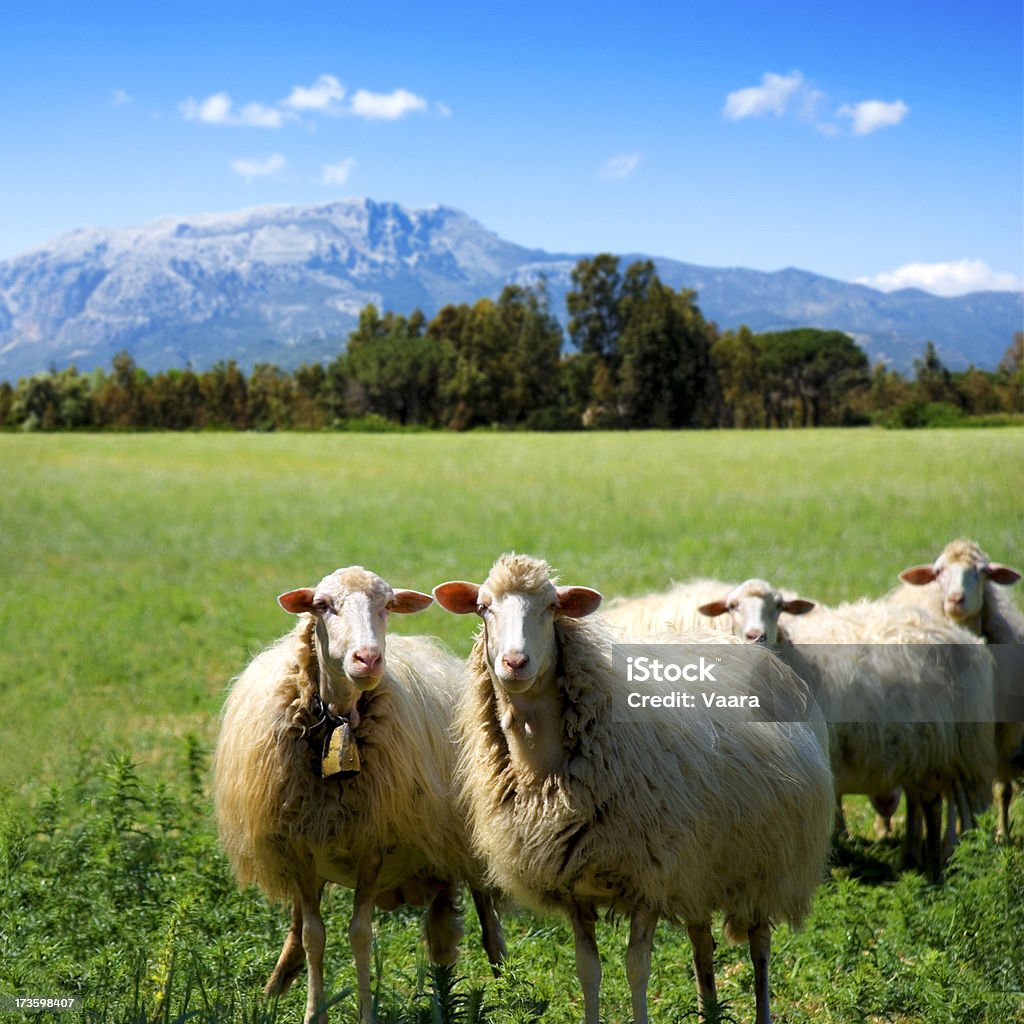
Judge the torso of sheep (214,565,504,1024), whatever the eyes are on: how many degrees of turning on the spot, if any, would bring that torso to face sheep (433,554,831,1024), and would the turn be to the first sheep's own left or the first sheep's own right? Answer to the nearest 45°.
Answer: approximately 90° to the first sheep's own left

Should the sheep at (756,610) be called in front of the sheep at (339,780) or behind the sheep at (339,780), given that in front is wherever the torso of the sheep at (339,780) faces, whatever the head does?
behind

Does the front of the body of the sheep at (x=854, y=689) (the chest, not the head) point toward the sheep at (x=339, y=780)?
yes

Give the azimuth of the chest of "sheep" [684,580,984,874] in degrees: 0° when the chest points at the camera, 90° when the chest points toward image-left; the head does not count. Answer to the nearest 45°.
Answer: approximately 45°

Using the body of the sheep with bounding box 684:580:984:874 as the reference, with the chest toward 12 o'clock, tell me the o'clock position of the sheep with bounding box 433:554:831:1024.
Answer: the sheep with bounding box 433:554:831:1024 is roughly at 11 o'clock from the sheep with bounding box 684:580:984:874.

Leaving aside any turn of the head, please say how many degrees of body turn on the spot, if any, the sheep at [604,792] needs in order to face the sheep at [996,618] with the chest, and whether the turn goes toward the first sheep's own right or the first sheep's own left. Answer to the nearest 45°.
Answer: approximately 180°
